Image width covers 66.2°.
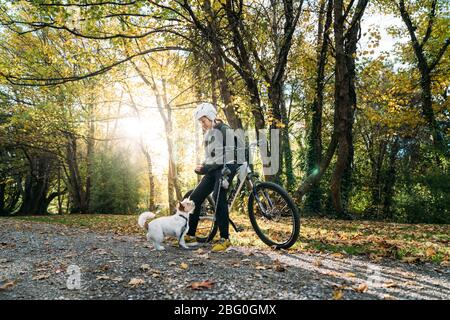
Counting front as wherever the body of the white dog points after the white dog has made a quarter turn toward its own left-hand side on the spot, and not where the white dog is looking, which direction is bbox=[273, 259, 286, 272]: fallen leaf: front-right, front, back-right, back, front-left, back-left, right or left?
back-right

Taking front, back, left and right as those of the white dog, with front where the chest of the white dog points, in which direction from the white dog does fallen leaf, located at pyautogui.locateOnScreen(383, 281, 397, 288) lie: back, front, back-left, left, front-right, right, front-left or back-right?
front-right

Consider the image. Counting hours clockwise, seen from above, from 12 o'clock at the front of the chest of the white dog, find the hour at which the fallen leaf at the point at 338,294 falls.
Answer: The fallen leaf is roughly at 2 o'clock from the white dog.

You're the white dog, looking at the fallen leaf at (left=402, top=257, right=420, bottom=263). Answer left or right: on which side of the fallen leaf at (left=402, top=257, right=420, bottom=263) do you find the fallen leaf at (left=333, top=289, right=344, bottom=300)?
right

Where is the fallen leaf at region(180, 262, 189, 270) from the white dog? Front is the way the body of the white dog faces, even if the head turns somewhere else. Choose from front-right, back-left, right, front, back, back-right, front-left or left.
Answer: right

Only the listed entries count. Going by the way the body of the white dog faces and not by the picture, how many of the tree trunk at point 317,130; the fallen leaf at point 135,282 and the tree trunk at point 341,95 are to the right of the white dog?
1

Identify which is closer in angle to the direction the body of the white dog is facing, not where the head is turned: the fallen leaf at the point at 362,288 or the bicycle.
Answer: the bicycle

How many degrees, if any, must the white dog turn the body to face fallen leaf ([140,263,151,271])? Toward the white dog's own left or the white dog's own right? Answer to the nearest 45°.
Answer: approximately 90° to the white dog's own right

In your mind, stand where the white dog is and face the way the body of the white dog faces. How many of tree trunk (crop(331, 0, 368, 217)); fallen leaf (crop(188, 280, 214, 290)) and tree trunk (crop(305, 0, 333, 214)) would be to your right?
1

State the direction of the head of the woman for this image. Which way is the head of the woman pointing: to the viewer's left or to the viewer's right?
to the viewer's left

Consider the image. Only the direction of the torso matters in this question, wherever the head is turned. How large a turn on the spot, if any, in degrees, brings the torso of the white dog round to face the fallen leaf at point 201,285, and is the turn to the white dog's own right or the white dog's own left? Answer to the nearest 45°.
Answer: approximately 90° to the white dog's own right

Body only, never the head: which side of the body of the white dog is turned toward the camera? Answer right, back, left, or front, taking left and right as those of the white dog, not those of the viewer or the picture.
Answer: right

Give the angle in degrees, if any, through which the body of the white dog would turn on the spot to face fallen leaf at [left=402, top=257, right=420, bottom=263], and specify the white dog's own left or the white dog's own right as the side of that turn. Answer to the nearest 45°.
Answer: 0° — it already faces it

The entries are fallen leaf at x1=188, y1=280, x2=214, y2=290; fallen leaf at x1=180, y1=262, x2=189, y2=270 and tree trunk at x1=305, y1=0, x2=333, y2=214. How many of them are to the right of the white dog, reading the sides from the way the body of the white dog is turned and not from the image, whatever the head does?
2

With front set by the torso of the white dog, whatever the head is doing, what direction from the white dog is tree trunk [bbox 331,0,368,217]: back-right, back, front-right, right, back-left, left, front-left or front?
front-left
